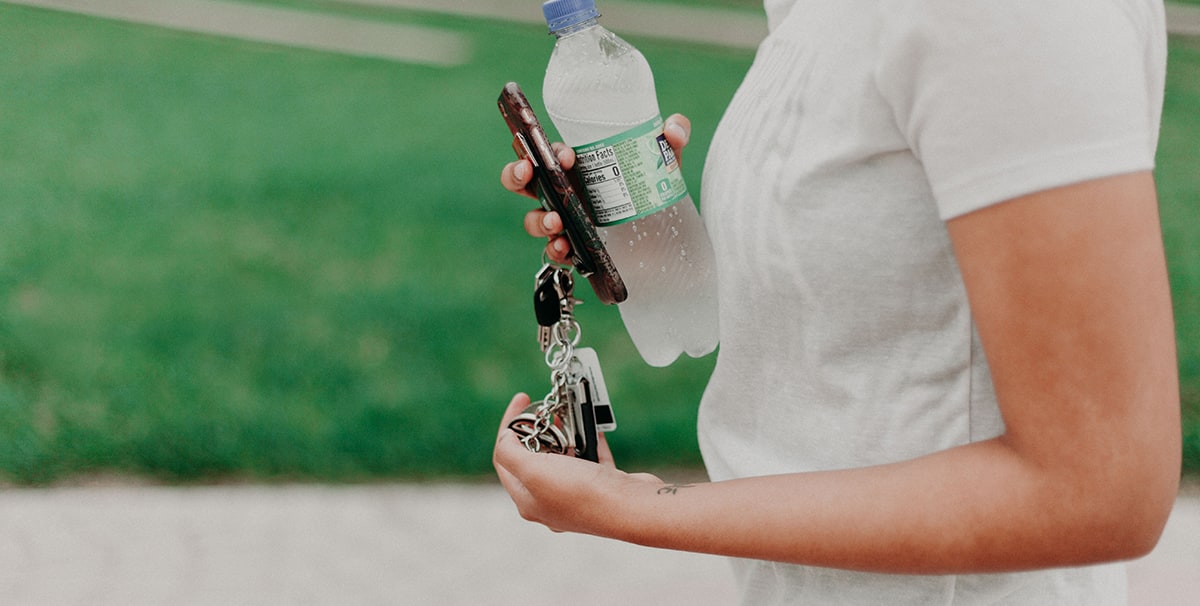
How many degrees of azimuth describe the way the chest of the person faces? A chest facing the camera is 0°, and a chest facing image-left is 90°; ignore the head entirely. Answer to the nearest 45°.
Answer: approximately 90°
